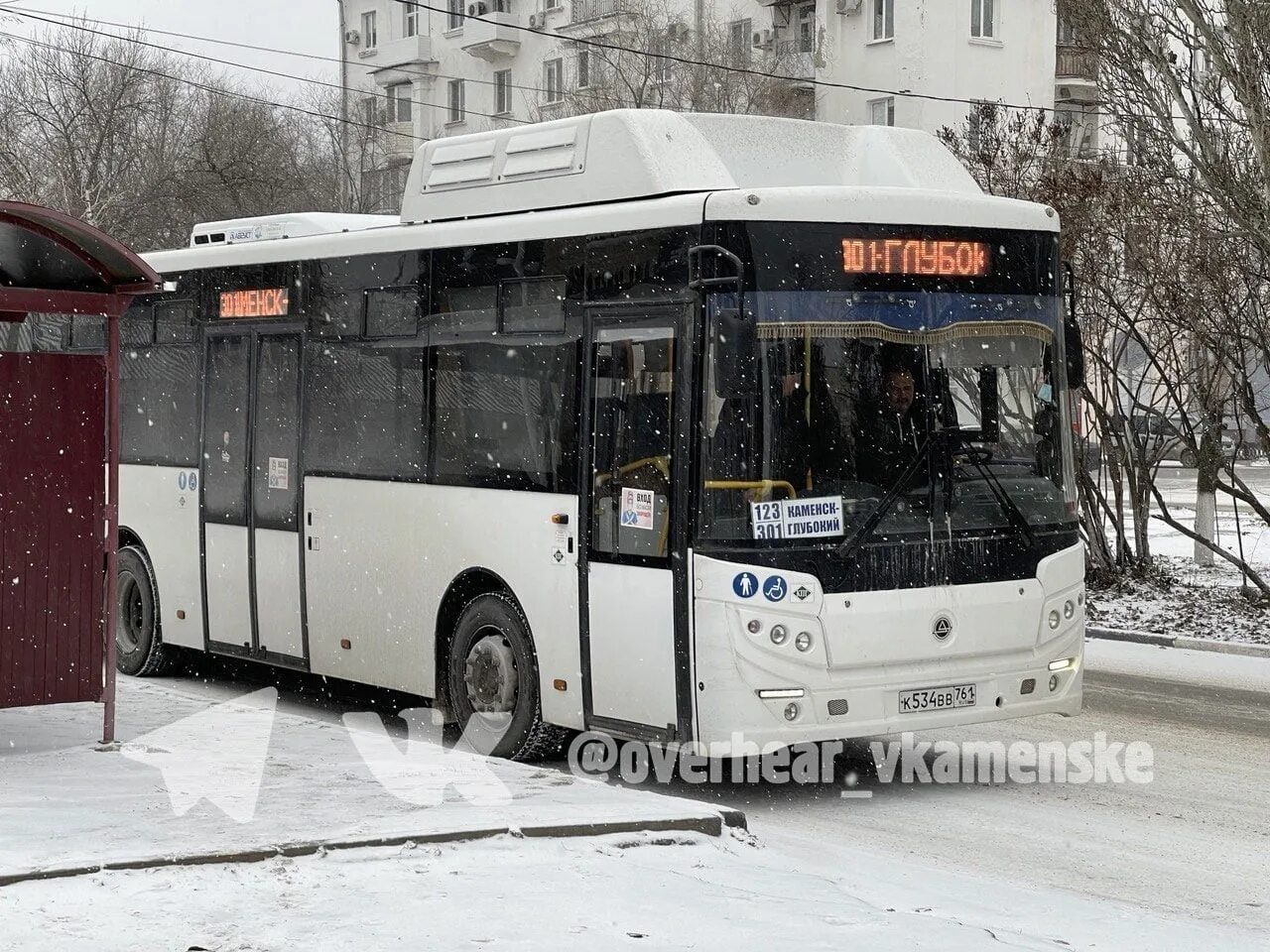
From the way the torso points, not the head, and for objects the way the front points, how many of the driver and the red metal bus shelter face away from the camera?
0

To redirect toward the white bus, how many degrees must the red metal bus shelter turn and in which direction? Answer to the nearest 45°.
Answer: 0° — it already faces it

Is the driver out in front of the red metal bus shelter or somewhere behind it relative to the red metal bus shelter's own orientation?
in front

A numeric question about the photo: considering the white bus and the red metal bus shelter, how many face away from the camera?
0

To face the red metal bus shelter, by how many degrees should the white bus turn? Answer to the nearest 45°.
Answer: approximately 135° to its right

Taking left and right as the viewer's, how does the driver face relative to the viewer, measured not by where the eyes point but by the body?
facing the viewer and to the right of the viewer

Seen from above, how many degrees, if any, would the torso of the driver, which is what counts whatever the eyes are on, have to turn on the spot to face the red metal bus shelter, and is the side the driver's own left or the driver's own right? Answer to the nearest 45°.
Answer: approximately 135° to the driver's own right

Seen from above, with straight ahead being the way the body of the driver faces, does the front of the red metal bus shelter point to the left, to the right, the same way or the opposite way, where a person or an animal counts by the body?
to the left

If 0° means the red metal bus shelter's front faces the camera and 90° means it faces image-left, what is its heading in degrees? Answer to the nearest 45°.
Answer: approximately 270°
